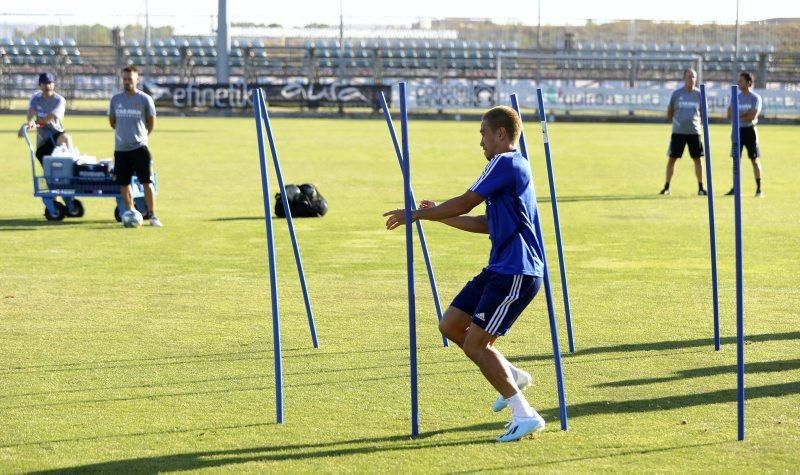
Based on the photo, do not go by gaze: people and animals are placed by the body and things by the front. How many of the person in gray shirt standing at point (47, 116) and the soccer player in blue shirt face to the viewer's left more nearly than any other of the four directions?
1

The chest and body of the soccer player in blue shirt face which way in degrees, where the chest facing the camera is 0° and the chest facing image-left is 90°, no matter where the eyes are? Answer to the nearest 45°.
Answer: approximately 90°

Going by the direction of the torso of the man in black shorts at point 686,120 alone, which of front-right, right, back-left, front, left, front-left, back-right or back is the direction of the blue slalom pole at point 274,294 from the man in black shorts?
front

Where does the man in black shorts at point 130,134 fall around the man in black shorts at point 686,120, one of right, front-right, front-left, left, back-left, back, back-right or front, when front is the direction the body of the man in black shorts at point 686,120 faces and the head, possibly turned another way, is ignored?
front-right

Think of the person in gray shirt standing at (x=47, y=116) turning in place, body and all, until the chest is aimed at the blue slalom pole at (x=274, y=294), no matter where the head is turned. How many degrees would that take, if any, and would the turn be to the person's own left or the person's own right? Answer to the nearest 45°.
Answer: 0° — they already face it

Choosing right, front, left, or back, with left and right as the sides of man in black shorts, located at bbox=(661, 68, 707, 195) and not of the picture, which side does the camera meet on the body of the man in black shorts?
front

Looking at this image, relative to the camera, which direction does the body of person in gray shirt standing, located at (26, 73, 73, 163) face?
toward the camera

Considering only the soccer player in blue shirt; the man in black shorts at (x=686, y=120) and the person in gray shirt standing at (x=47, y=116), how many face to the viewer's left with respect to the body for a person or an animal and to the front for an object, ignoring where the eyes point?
1

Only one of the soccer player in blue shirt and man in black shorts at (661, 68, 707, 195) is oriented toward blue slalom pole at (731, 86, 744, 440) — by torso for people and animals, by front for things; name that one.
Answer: the man in black shorts

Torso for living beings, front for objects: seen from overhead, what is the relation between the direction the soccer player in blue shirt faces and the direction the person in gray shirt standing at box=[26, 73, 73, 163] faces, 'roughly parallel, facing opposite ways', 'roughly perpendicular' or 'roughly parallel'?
roughly perpendicular

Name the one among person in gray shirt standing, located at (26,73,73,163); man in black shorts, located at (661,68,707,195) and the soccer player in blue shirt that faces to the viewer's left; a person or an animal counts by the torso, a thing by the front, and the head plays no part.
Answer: the soccer player in blue shirt

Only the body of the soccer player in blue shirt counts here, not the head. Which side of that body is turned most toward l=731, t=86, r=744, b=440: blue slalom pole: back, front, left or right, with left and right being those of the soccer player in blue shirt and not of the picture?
back
